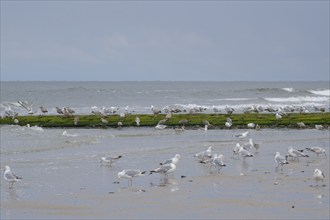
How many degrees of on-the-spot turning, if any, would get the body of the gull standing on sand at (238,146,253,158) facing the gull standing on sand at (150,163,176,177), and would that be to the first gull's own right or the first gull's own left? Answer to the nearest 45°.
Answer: approximately 45° to the first gull's own left

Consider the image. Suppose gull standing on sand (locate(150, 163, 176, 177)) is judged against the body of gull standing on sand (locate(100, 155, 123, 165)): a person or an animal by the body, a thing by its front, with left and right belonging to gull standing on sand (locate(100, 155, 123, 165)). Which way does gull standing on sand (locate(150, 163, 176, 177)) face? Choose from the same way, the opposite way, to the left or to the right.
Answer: the opposite way

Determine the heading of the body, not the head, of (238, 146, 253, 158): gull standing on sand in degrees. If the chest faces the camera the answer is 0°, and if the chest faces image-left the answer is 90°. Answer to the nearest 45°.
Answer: approximately 90°
